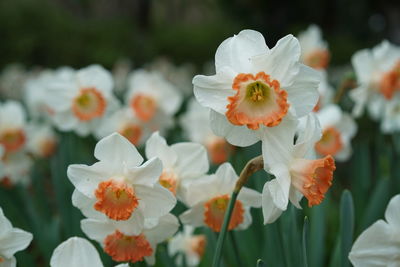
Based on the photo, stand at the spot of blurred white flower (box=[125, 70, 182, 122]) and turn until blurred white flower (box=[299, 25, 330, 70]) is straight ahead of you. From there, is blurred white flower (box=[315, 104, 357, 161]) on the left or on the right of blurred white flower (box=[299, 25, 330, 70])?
right
